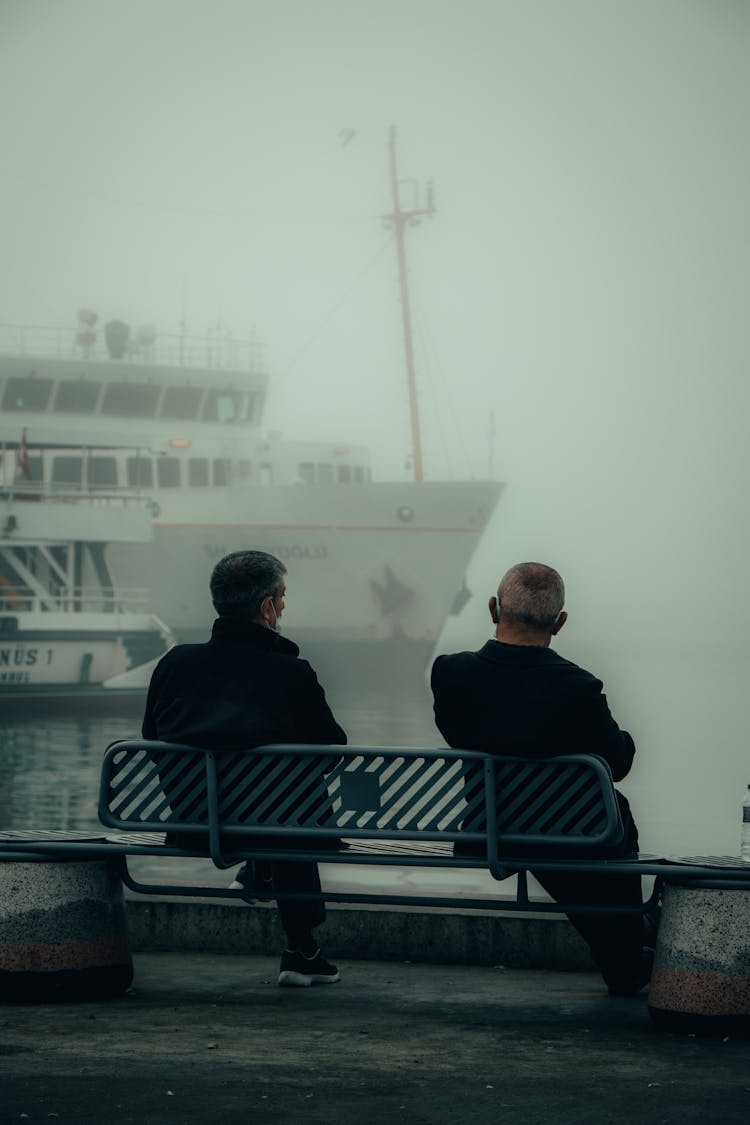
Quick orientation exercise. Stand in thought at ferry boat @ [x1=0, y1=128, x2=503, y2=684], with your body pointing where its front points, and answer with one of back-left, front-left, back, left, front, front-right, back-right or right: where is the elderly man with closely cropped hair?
right

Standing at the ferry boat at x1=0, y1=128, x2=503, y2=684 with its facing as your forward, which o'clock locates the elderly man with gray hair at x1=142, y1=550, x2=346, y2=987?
The elderly man with gray hair is roughly at 3 o'clock from the ferry boat.

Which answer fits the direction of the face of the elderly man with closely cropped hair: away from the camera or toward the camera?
away from the camera

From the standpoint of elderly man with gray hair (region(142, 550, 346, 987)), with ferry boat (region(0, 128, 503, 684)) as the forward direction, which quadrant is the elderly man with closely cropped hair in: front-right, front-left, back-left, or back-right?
back-right

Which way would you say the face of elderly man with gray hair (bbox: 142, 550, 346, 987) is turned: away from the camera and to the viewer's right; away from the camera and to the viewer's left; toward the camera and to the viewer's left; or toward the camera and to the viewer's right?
away from the camera and to the viewer's right

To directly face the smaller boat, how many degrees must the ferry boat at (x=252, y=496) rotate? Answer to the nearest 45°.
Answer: approximately 90° to its right

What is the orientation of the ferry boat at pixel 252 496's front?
to the viewer's right

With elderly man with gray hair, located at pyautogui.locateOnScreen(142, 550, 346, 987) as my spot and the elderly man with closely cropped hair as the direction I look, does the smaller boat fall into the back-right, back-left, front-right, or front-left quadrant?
back-left
